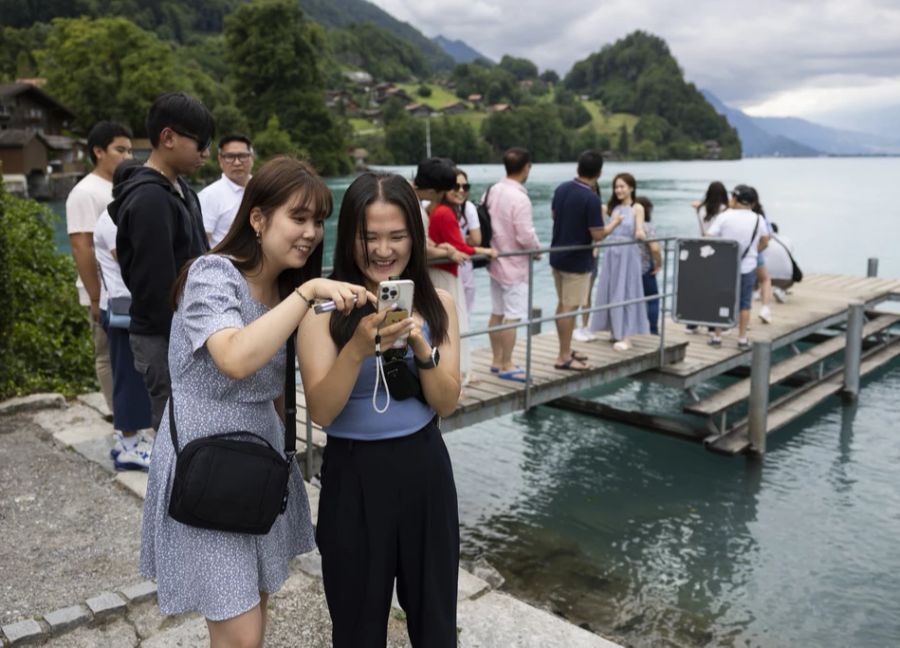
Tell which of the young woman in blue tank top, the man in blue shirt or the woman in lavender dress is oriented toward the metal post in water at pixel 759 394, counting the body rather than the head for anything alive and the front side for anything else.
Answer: the man in blue shirt

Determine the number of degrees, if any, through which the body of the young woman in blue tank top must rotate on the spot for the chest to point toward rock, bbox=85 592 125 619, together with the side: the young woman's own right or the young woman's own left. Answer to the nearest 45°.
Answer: approximately 135° to the young woman's own right

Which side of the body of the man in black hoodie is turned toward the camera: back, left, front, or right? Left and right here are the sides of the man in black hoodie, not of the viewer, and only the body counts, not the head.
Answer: right

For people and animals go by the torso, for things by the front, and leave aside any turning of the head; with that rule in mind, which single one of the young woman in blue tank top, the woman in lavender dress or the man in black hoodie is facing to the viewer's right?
the man in black hoodie

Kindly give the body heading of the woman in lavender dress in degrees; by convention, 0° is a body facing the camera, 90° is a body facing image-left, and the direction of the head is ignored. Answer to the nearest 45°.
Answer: approximately 45°

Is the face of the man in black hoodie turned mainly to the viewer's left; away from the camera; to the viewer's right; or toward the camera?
to the viewer's right

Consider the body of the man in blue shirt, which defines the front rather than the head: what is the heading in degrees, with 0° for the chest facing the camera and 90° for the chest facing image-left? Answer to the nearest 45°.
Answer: approximately 225°
